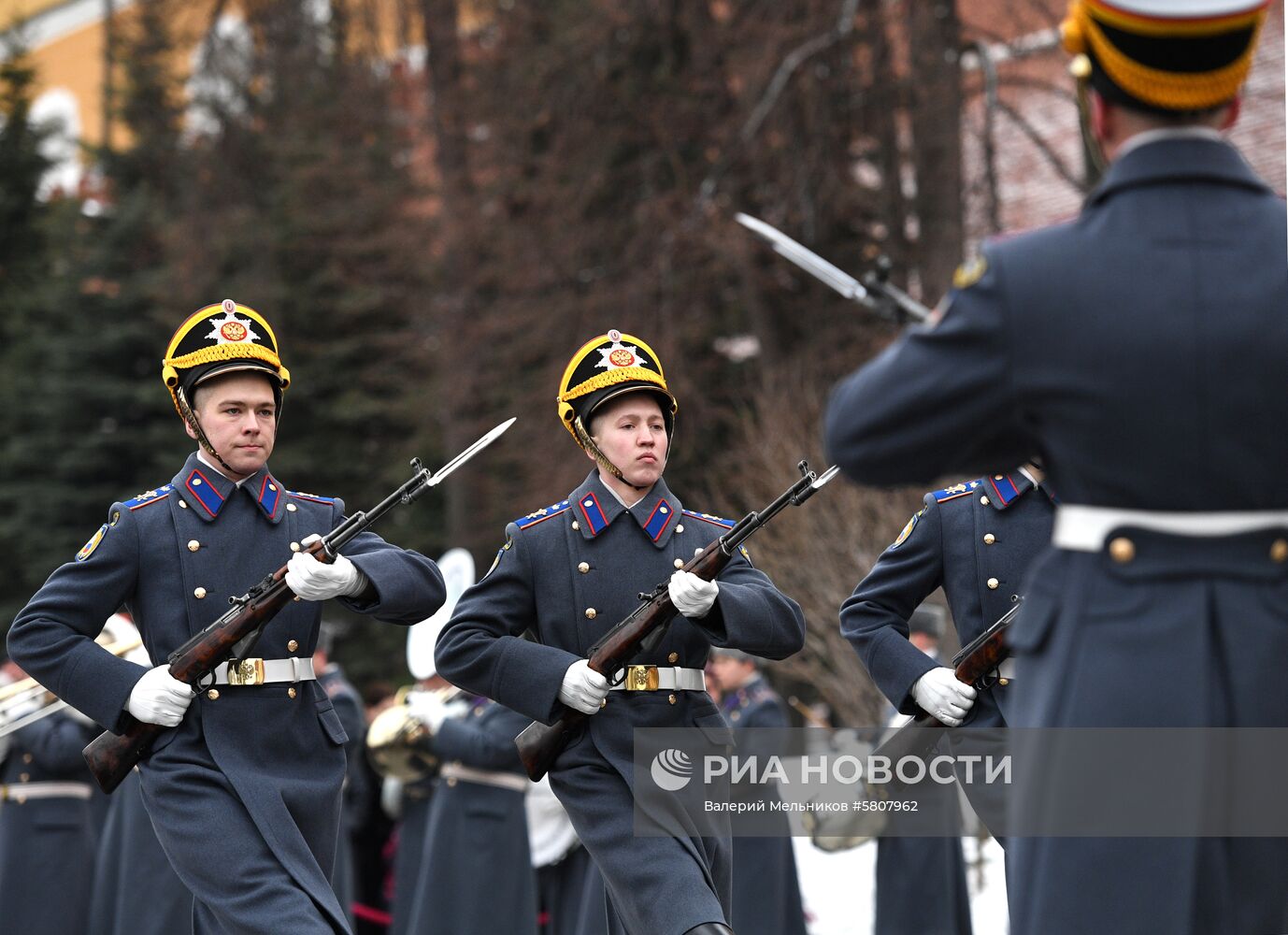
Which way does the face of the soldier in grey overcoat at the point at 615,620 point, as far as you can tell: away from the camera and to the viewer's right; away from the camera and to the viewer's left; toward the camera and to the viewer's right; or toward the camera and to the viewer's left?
toward the camera and to the viewer's right

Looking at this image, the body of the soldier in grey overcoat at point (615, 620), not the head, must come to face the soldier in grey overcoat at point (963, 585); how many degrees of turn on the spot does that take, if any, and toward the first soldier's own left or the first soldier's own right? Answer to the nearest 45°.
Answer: approximately 90° to the first soldier's own left

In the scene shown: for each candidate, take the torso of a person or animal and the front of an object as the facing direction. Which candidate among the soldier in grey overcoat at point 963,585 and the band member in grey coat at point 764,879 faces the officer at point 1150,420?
the soldier in grey overcoat

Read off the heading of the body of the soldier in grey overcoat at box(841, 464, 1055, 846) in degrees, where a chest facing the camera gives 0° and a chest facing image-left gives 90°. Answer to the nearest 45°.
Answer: approximately 0°

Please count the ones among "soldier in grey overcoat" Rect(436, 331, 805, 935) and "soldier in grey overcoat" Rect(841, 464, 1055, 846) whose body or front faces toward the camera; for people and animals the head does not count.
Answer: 2
